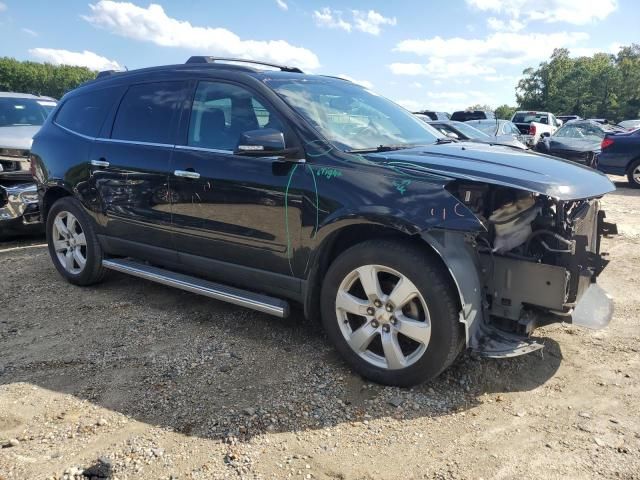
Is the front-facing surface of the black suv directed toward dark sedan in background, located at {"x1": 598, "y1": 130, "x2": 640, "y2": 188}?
no

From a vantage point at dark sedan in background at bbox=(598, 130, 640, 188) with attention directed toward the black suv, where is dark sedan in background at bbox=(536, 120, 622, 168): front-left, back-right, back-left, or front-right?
back-right

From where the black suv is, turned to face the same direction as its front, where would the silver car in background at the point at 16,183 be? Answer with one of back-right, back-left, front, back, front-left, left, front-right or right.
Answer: back

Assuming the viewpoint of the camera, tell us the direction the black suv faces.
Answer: facing the viewer and to the right of the viewer

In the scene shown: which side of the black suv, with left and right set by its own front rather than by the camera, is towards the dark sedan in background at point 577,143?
left
